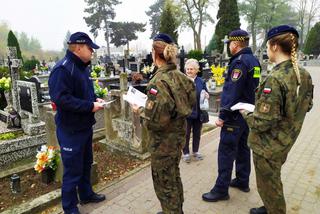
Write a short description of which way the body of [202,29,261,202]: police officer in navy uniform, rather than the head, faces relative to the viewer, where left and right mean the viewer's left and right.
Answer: facing to the left of the viewer

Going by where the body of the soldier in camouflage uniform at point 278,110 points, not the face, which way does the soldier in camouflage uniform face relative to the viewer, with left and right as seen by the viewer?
facing away from the viewer and to the left of the viewer

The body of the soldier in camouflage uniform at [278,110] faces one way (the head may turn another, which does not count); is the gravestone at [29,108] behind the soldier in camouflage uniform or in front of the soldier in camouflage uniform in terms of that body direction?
in front

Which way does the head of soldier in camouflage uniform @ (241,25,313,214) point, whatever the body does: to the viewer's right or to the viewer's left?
to the viewer's left

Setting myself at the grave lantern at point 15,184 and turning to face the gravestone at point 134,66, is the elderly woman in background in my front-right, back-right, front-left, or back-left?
front-right

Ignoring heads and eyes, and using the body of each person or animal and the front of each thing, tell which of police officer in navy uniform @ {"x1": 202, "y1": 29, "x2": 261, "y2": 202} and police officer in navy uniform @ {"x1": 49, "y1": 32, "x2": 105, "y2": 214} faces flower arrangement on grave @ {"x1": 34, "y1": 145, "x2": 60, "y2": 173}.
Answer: police officer in navy uniform @ {"x1": 202, "y1": 29, "x2": 261, "y2": 202}

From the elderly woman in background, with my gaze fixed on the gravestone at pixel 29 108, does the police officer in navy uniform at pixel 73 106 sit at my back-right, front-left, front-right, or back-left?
front-left

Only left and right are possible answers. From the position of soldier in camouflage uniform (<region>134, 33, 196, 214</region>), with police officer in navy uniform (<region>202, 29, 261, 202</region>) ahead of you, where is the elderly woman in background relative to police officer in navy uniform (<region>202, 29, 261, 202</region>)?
left

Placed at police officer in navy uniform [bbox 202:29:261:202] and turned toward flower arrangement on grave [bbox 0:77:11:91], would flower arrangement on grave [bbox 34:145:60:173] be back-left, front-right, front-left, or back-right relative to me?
front-left

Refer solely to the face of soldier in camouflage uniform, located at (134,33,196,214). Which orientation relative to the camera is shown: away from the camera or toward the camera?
away from the camera

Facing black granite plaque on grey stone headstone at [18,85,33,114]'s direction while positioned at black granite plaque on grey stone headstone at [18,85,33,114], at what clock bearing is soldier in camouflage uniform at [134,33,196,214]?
The soldier in camouflage uniform is roughly at 10 o'clock from the black granite plaque on grey stone headstone.

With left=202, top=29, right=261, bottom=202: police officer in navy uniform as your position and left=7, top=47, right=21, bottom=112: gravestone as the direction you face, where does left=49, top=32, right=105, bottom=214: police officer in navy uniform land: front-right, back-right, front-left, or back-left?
front-left

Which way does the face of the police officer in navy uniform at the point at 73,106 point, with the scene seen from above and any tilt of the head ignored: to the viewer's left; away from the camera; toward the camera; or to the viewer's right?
to the viewer's right

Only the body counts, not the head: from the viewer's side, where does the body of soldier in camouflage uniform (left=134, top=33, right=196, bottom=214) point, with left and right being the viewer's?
facing away from the viewer and to the left of the viewer

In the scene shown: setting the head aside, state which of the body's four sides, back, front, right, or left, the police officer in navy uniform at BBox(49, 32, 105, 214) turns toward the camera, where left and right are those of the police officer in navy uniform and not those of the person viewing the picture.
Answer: right
